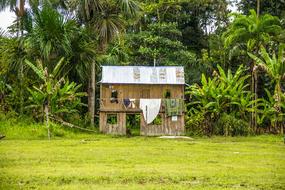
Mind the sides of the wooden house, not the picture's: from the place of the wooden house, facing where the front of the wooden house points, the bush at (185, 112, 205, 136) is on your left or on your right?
on your left

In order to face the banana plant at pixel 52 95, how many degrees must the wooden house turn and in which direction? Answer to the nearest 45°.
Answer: approximately 45° to its right

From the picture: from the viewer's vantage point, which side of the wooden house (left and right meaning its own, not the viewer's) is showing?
front

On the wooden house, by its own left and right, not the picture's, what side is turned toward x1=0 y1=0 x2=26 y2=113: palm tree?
right

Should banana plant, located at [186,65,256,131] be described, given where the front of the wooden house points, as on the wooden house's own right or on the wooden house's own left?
on the wooden house's own left

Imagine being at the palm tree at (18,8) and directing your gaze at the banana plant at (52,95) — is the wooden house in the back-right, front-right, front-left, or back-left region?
front-left

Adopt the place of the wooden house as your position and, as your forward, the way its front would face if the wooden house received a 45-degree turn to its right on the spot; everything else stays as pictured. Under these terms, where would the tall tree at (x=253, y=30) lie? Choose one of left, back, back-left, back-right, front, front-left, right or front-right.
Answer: back-left
